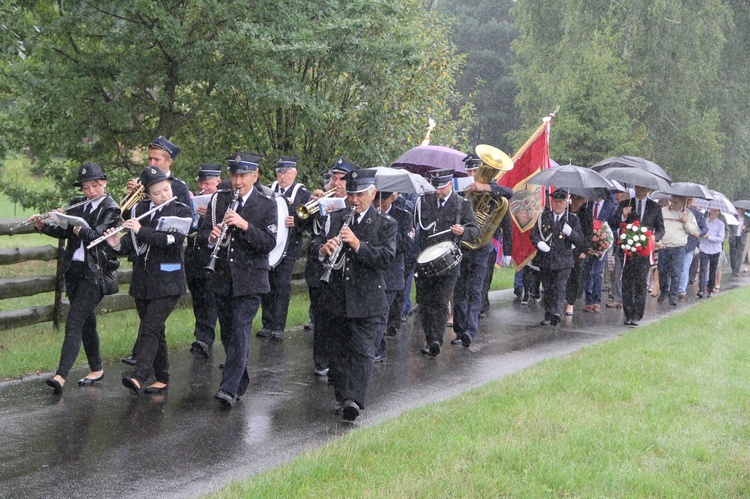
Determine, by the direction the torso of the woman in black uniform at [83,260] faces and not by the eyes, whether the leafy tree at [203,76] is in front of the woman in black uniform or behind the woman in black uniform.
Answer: behind

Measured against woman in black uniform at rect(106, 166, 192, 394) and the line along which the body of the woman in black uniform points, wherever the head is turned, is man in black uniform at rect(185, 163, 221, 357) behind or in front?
behind

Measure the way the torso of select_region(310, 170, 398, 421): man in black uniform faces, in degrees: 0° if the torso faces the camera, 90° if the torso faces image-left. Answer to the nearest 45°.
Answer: approximately 45°

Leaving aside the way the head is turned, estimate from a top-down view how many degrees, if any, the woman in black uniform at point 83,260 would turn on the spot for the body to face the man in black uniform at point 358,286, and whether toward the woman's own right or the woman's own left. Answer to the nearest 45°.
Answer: approximately 90° to the woman's own left

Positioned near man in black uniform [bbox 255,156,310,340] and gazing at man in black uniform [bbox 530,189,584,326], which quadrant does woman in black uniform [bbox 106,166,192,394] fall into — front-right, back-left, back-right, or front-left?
back-right

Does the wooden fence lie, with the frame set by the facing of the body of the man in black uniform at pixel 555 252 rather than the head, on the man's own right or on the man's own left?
on the man's own right

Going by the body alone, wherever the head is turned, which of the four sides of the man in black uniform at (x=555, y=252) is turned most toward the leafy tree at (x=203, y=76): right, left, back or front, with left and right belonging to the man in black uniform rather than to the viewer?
right
